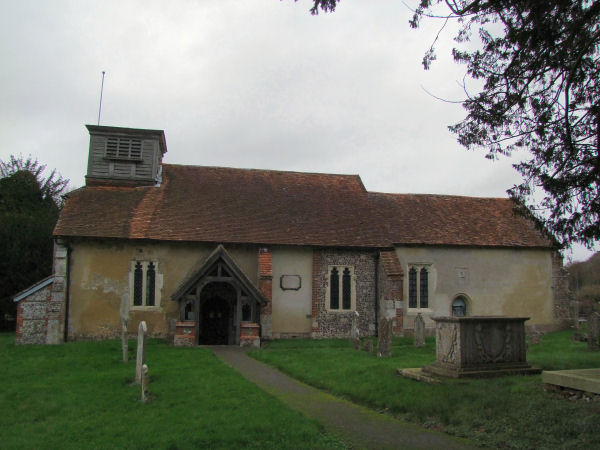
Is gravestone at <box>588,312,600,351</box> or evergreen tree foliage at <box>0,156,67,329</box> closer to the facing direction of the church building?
the gravestone

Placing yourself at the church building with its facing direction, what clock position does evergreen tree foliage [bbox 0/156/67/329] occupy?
The evergreen tree foliage is roughly at 4 o'clock from the church building.

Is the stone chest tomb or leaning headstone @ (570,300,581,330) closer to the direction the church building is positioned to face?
the stone chest tomb

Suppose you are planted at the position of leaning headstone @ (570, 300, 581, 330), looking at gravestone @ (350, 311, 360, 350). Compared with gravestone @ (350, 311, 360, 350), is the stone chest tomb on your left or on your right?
left

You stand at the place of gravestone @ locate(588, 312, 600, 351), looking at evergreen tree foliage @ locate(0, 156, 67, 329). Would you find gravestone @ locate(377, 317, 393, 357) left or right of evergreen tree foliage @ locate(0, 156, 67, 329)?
left

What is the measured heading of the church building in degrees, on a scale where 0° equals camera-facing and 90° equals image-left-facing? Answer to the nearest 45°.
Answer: approximately 0°

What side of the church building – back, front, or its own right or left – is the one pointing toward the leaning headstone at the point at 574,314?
left

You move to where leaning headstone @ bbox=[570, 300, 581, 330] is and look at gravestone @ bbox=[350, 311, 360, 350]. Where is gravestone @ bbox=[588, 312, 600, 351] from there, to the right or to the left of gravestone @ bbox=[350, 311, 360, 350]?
left

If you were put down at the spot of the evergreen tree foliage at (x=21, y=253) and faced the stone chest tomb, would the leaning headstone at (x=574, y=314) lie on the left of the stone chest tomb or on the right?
left
